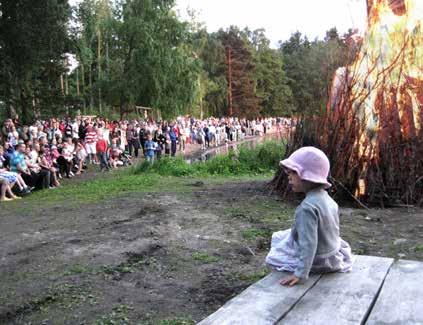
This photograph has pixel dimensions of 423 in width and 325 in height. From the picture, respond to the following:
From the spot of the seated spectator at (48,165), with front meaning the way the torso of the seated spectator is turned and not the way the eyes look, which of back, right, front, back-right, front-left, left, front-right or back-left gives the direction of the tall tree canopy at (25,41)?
back-left

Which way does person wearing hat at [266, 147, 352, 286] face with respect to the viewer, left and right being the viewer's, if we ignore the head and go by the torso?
facing away from the viewer and to the left of the viewer

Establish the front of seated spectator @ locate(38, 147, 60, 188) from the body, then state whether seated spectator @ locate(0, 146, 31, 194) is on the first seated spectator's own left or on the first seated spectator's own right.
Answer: on the first seated spectator's own right

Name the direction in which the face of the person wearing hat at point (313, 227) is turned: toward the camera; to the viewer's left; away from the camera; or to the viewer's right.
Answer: to the viewer's left

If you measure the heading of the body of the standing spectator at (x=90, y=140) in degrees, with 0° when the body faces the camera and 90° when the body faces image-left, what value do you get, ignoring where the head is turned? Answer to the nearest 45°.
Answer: approximately 315°

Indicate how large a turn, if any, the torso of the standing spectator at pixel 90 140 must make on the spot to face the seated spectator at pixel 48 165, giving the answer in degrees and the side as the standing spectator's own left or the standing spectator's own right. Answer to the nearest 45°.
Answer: approximately 45° to the standing spectator's own right

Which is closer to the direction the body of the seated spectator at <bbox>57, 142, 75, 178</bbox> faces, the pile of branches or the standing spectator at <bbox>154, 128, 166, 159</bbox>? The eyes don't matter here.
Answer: the pile of branches

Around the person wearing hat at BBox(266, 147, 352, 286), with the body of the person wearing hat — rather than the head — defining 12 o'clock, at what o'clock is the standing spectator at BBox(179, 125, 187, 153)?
The standing spectator is roughly at 1 o'clock from the person wearing hat.

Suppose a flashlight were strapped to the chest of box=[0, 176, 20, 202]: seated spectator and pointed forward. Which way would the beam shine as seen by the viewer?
to the viewer's right

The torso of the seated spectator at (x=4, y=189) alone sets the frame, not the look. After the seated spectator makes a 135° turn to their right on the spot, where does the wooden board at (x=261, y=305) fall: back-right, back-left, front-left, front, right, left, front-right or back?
front-left
